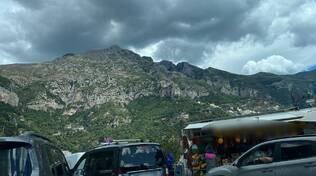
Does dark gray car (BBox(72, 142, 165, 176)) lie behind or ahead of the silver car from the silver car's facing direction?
ahead

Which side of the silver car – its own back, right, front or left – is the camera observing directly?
left

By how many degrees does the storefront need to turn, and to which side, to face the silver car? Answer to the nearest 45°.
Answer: approximately 45° to its left

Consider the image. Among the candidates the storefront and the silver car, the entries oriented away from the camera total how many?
0

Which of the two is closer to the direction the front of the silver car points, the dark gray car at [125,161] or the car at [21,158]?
the dark gray car

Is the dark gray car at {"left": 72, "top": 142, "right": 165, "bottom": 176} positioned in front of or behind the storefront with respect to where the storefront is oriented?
in front

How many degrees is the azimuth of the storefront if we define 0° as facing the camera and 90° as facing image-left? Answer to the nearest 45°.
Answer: approximately 45°
